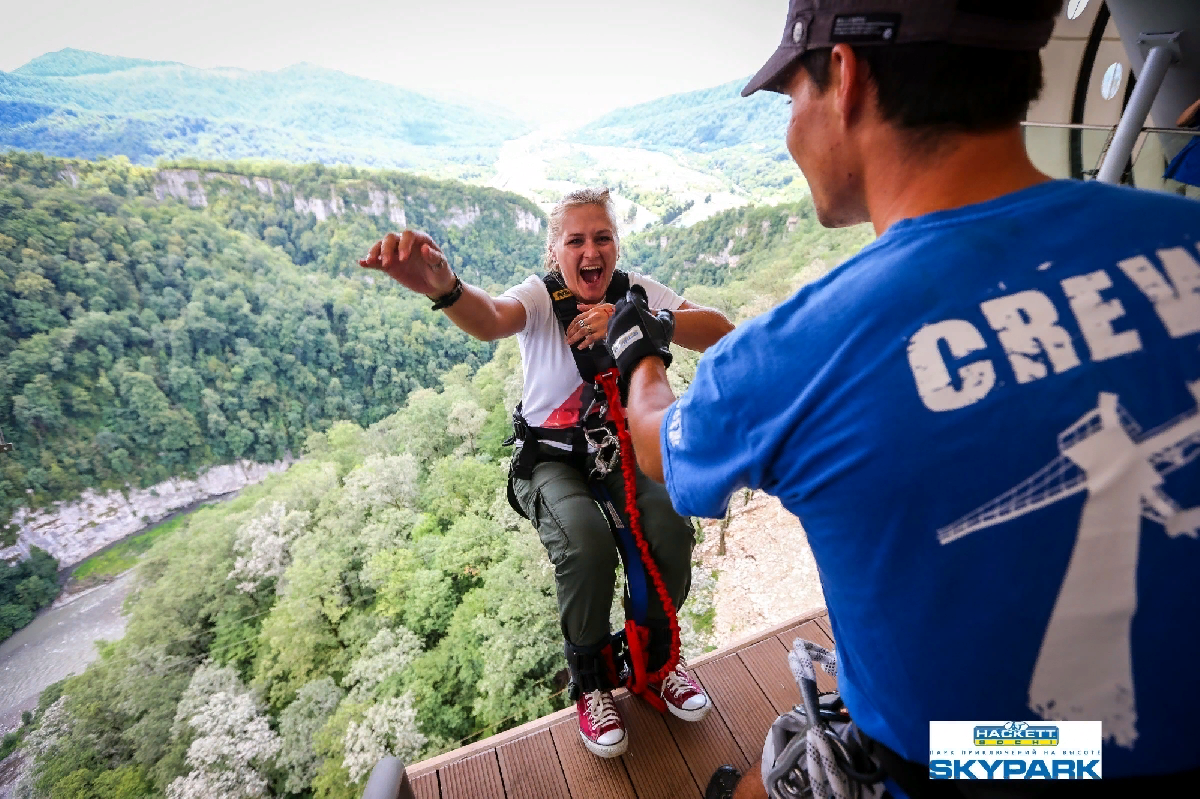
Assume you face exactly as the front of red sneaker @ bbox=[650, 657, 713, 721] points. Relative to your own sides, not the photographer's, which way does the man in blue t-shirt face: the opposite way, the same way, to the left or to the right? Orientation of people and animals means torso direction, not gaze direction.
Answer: the opposite way

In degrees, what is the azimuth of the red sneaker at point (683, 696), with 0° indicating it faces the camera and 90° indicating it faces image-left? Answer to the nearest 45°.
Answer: approximately 315°

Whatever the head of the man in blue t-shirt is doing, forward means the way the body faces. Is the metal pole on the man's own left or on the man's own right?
on the man's own right

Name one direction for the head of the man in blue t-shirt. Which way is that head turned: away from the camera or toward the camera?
away from the camera

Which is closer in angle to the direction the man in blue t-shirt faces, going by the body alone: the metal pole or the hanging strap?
the hanging strap

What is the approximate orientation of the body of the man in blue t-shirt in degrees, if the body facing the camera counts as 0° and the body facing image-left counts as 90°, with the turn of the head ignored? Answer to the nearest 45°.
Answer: approximately 135°
